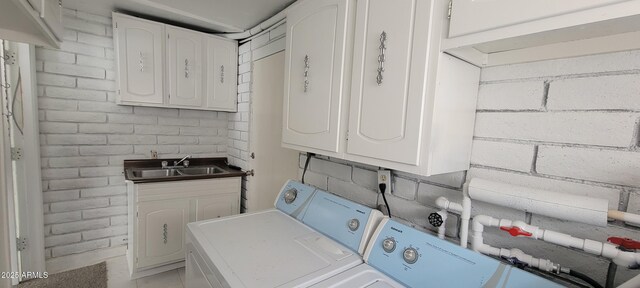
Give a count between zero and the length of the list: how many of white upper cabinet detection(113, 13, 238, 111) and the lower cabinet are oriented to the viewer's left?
0

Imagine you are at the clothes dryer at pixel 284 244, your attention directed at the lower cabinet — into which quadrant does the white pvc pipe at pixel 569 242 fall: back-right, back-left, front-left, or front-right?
back-right

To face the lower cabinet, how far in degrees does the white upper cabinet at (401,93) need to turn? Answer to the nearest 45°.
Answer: approximately 90° to its right

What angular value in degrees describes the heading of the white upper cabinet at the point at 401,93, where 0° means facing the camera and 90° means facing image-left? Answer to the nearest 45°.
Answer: approximately 45°

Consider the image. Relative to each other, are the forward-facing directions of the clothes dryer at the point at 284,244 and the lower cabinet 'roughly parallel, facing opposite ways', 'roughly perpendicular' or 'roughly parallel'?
roughly perpendicular

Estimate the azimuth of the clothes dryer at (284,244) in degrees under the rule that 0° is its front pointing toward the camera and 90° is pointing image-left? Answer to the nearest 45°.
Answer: approximately 45°

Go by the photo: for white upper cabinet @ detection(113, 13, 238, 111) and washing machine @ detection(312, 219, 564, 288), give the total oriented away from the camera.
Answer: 0

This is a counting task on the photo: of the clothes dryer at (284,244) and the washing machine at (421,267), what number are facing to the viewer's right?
0

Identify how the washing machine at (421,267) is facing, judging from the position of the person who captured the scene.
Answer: facing the viewer and to the left of the viewer

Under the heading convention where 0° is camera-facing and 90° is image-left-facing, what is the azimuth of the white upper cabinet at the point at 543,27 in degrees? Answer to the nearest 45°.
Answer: approximately 45°

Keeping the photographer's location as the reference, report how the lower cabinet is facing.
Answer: facing the viewer and to the right of the viewer

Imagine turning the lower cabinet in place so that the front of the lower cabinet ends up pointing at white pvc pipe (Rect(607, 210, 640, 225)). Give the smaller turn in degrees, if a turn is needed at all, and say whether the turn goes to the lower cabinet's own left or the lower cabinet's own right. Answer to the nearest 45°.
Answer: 0° — it already faces it
